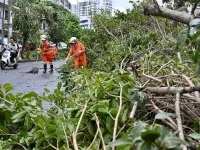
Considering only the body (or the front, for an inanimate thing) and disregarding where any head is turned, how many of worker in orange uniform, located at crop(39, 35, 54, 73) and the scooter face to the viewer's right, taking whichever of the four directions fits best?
0

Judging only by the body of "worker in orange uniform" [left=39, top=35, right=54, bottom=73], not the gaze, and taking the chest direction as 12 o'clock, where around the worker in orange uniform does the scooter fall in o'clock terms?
The scooter is roughly at 3 o'clock from the worker in orange uniform.

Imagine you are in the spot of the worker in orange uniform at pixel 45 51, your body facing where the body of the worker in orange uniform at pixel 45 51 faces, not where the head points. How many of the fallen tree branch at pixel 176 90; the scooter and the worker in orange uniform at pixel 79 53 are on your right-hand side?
1

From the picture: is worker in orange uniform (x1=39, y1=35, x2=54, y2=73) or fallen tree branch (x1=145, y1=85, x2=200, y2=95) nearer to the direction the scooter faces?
the fallen tree branch

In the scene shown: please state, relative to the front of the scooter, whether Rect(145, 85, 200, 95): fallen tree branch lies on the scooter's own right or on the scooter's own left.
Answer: on the scooter's own left

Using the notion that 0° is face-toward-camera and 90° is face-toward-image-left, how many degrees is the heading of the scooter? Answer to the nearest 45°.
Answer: approximately 45°

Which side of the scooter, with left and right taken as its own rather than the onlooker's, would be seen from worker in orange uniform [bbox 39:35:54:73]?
left

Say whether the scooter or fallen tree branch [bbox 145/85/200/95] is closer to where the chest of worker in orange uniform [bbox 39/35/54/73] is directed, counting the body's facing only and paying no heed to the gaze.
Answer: the fallen tree branch

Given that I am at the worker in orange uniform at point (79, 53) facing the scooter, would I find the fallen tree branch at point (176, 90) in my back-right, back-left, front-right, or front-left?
back-left

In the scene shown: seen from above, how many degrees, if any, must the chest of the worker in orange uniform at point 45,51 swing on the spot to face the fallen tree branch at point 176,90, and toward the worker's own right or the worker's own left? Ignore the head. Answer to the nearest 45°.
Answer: approximately 45° to the worker's own left
